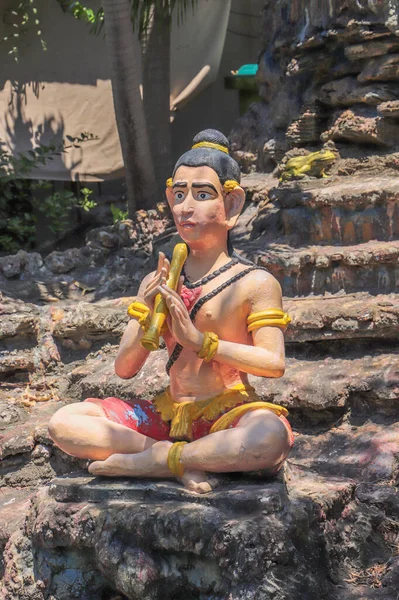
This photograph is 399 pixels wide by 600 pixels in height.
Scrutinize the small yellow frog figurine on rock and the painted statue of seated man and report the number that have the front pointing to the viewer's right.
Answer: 1

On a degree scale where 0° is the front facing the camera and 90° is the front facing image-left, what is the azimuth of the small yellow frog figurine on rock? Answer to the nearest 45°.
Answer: approximately 270°

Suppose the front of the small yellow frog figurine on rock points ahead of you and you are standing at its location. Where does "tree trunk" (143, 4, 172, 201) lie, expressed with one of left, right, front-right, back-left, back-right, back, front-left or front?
back-left

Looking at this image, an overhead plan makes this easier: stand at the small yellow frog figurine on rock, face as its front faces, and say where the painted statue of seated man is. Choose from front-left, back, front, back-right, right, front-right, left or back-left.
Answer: right

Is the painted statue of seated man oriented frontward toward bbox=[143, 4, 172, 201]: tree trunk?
no

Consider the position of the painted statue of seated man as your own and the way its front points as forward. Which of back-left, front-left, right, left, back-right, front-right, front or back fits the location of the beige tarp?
back-right

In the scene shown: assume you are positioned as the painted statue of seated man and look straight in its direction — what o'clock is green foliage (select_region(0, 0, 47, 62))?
The green foliage is roughly at 4 o'clock from the painted statue of seated man.

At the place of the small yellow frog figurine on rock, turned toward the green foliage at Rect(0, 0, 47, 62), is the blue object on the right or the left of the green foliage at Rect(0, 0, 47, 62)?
right

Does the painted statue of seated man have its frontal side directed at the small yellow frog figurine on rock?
no

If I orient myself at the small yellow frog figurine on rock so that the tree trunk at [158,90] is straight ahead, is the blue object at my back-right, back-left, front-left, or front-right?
front-right

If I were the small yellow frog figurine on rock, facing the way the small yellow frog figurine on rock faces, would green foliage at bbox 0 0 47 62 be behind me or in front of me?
behind

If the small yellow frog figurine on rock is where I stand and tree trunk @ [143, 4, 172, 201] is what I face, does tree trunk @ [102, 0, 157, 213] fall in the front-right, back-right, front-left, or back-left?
front-left

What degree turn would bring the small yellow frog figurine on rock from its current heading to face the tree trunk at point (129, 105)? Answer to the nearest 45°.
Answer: approximately 180°
